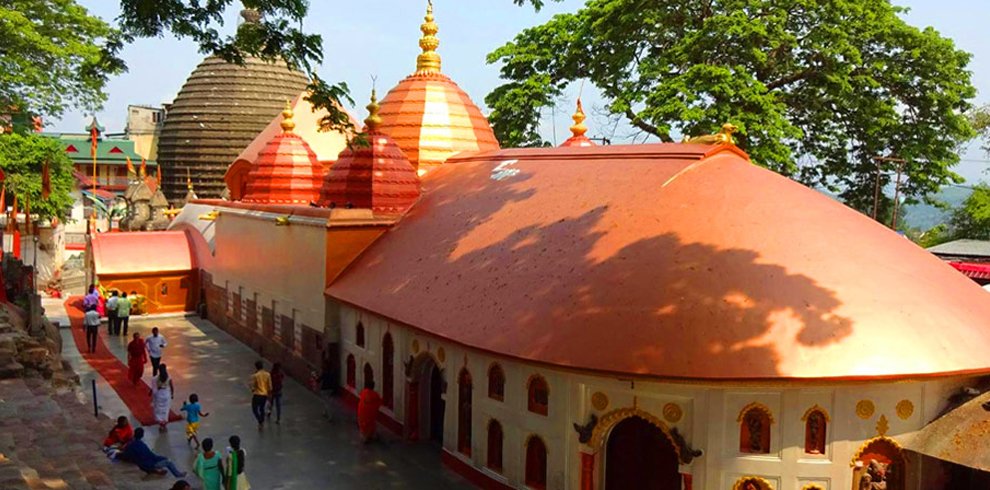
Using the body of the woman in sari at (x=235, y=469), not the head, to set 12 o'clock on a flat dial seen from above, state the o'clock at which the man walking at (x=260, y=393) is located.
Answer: The man walking is roughly at 12 o'clock from the woman in sari.

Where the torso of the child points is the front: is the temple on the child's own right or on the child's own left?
on the child's own right

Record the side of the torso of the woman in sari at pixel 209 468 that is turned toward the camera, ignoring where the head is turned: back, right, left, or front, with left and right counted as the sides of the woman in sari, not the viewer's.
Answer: back

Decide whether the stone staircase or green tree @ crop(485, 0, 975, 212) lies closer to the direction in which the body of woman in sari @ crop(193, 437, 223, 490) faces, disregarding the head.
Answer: the green tree

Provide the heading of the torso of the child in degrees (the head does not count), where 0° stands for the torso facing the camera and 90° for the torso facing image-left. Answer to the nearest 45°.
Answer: approximately 180°

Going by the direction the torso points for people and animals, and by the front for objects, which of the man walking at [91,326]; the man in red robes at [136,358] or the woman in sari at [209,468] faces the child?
the woman in sari at [209,468]

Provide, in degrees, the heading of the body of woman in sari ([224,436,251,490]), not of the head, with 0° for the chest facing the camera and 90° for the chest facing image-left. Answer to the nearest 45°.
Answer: approximately 180°
